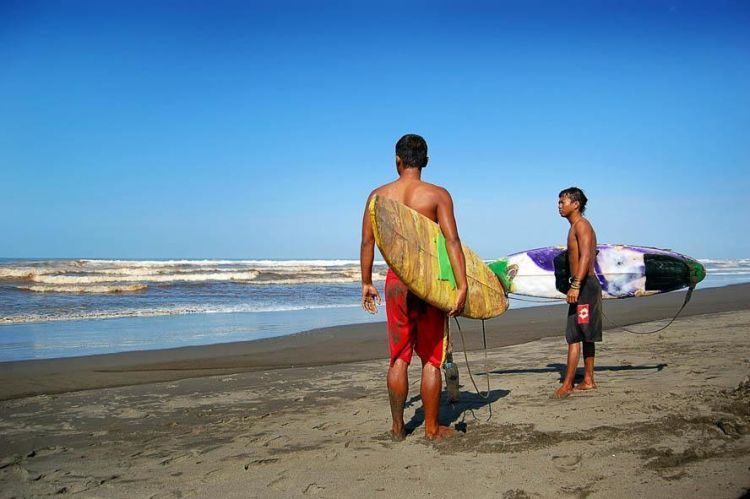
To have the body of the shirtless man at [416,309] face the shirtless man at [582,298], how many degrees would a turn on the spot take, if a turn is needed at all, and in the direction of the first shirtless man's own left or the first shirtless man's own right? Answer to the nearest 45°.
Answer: approximately 45° to the first shirtless man's own right

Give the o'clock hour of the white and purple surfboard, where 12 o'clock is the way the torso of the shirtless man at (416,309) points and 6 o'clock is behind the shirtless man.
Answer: The white and purple surfboard is roughly at 1 o'clock from the shirtless man.

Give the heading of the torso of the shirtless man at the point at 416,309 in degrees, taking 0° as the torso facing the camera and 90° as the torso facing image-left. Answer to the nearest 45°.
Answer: approximately 180°

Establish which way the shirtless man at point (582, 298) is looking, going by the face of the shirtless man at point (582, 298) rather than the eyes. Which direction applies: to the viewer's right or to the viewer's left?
to the viewer's left

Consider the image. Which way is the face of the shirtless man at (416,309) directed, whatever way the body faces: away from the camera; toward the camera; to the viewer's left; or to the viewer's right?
away from the camera
